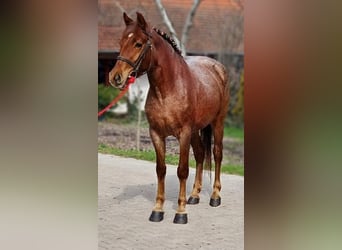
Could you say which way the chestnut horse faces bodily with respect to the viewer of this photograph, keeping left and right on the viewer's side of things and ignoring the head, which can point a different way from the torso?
facing the viewer and to the left of the viewer
